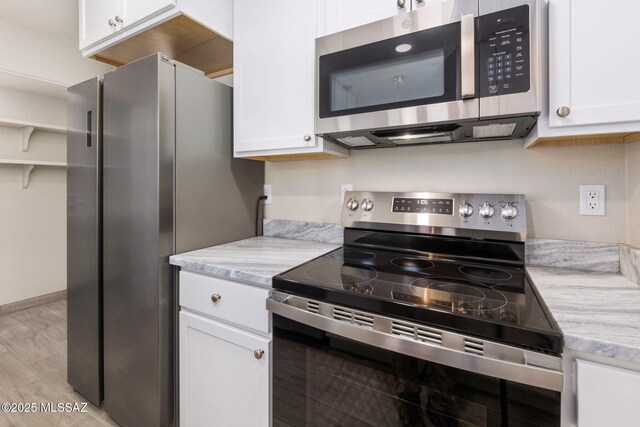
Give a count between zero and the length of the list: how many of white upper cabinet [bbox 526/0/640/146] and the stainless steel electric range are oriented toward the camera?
2

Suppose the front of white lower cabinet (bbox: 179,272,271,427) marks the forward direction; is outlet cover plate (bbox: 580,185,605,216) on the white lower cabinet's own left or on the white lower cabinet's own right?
on the white lower cabinet's own left

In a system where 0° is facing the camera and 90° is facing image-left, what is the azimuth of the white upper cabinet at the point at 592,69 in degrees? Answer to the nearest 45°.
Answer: approximately 0°

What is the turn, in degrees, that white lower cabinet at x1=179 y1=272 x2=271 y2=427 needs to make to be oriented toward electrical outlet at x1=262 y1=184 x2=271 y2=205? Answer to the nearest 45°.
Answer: approximately 135° to its right
